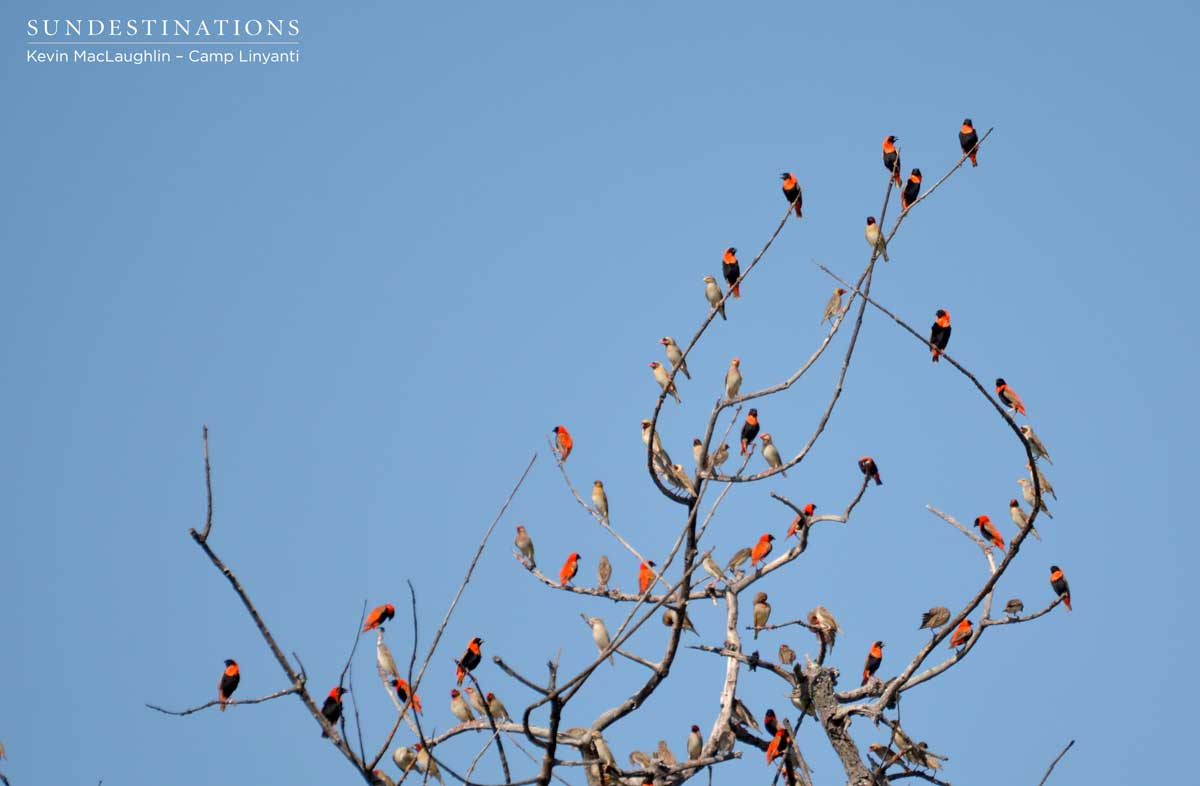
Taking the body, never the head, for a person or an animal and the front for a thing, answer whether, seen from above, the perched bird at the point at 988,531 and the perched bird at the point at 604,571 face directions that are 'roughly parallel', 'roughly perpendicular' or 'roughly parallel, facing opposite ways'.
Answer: roughly perpendicular

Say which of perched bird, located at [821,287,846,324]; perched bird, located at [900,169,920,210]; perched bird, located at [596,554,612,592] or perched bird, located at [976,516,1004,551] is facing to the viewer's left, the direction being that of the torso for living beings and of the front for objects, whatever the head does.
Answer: perched bird, located at [976,516,1004,551]

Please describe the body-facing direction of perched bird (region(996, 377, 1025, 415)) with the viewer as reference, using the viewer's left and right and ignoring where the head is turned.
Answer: facing to the left of the viewer

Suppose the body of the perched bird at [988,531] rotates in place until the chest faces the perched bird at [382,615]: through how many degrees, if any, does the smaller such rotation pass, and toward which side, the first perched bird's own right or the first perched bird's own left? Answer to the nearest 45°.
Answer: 0° — it already faces it

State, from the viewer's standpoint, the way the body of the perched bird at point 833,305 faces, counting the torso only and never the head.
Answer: to the viewer's right

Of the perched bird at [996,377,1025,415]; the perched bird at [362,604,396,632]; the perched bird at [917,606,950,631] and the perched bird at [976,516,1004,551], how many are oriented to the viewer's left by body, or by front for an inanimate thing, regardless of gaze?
2
